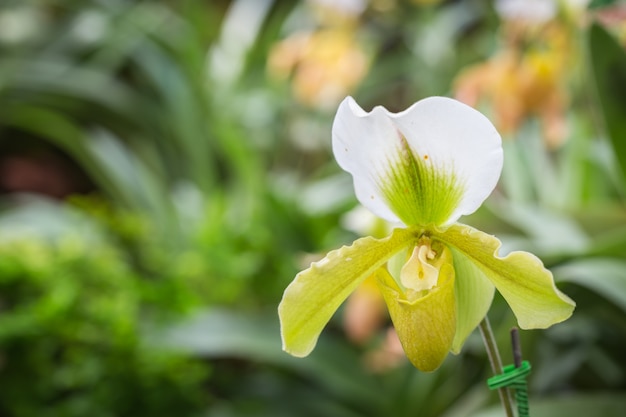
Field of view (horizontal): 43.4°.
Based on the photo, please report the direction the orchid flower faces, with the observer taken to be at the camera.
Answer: facing the viewer
